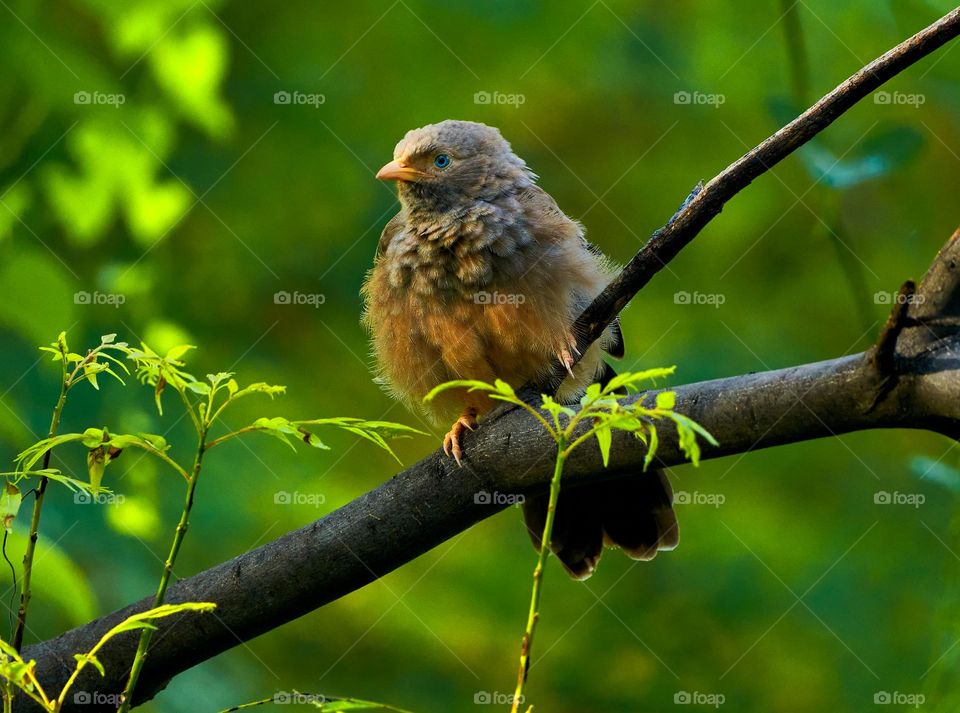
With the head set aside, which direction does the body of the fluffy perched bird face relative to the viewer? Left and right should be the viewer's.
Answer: facing the viewer and to the left of the viewer

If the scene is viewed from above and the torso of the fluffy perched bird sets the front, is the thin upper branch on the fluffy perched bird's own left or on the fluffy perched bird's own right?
on the fluffy perched bird's own left
